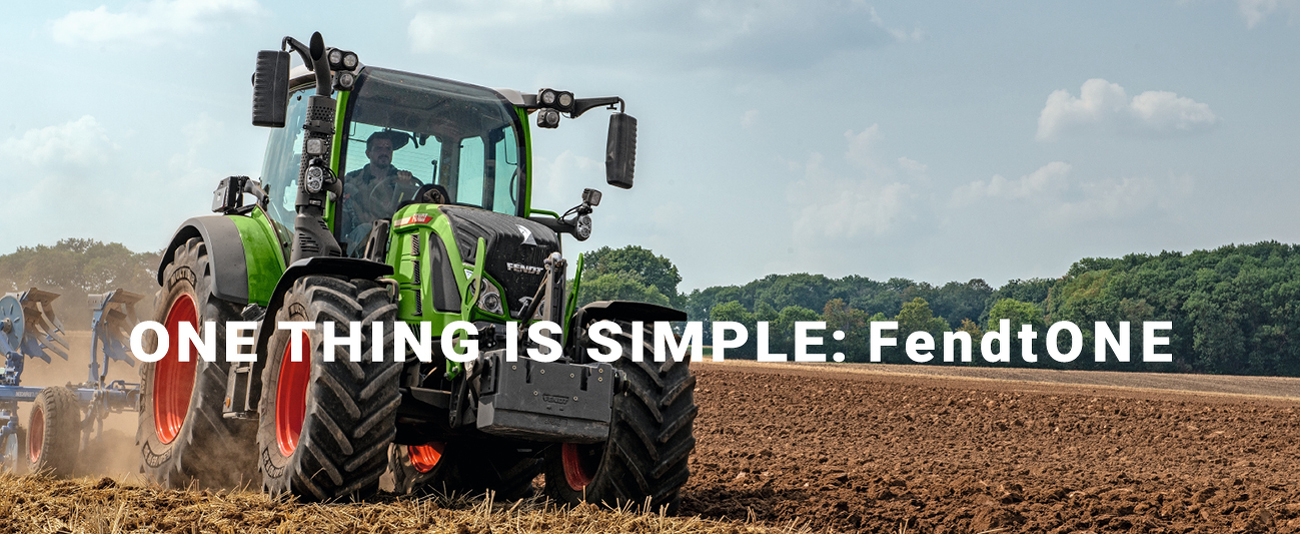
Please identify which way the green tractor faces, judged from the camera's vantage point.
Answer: facing the viewer and to the right of the viewer
